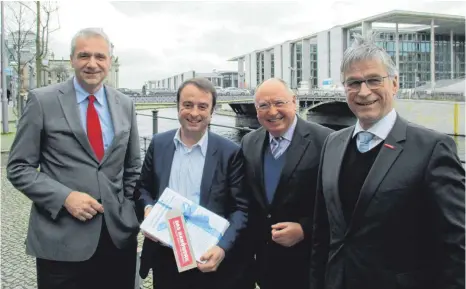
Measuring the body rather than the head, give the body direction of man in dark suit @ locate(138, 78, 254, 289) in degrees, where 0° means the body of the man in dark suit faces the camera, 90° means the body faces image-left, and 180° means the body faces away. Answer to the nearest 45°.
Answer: approximately 0°

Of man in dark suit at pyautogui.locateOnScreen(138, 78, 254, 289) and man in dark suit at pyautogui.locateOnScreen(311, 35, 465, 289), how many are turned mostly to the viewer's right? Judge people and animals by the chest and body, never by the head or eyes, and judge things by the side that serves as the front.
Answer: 0

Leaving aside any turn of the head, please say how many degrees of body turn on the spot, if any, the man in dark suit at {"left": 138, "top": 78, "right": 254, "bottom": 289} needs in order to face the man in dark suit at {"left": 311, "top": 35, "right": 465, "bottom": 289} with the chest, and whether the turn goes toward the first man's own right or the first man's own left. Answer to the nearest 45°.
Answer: approximately 45° to the first man's own left

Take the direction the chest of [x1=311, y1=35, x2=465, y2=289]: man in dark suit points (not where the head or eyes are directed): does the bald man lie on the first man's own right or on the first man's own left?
on the first man's own right

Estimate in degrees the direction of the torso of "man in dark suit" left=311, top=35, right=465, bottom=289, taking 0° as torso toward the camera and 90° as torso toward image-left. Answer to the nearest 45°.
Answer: approximately 45°

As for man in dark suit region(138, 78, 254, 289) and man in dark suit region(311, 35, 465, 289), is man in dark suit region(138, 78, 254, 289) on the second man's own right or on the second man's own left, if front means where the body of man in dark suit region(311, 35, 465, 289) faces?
on the second man's own right
